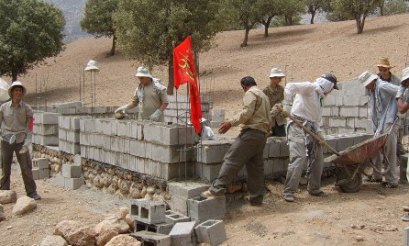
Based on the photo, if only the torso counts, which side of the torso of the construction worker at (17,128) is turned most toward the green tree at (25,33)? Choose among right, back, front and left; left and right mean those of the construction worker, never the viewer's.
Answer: back

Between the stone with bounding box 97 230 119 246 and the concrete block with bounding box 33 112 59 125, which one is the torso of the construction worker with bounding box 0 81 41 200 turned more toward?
the stone

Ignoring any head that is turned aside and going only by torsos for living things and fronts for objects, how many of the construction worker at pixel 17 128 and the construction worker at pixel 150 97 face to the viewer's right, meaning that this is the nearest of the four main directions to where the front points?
0

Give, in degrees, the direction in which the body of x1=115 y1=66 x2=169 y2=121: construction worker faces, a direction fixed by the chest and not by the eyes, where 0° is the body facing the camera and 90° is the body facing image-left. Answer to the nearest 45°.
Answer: approximately 45°

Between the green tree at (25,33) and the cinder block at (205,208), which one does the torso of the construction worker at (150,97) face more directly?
the cinder block

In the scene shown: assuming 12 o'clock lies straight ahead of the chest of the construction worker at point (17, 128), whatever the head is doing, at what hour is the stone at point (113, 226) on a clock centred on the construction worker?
The stone is roughly at 11 o'clock from the construction worker.

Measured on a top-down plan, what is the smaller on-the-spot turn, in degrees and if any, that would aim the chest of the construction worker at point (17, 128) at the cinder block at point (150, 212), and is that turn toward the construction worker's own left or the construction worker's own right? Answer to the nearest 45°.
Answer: approximately 45° to the construction worker's own left

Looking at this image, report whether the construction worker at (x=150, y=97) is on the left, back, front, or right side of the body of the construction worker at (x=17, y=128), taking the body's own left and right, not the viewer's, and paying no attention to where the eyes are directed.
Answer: left

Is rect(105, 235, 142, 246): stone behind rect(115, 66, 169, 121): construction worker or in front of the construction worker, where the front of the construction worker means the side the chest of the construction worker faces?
in front

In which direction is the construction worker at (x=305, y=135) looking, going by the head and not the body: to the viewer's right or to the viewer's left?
to the viewer's right

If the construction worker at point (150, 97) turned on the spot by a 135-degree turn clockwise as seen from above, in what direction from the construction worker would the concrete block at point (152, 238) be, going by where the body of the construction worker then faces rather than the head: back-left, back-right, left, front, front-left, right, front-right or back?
back

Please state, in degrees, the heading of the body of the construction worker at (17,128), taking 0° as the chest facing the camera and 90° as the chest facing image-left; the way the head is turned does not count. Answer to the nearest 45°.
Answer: approximately 0°

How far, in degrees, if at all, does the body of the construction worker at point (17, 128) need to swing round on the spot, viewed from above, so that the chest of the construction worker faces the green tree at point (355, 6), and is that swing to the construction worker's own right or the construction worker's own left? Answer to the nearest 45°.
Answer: approximately 135° to the construction worker's own left
